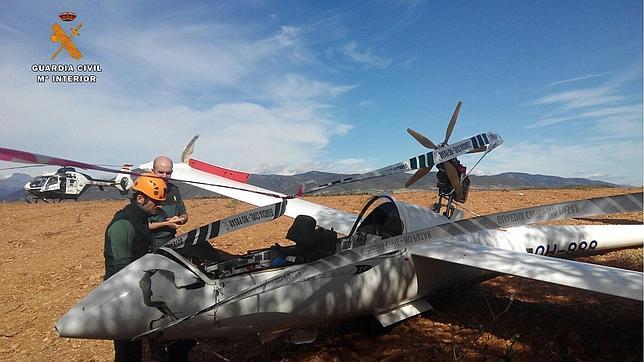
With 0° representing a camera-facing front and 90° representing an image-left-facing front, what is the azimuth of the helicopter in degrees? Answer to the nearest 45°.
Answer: approximately 90°

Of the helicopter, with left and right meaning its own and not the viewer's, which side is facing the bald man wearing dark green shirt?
left
